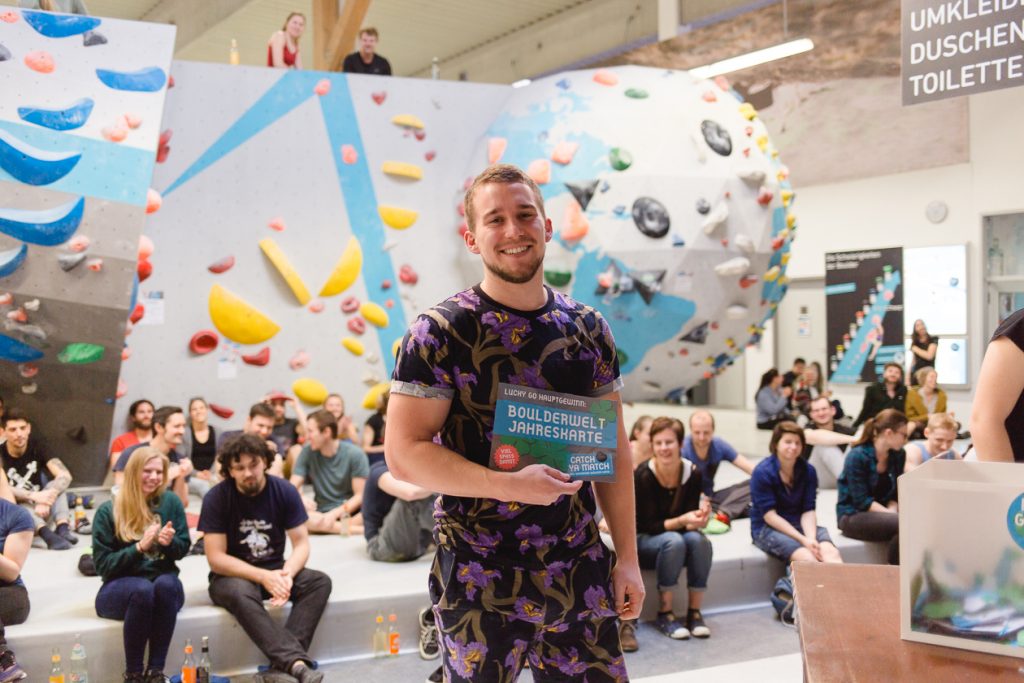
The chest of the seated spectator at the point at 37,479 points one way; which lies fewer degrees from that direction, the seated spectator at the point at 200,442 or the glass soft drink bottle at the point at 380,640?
the glass soft drink bottle

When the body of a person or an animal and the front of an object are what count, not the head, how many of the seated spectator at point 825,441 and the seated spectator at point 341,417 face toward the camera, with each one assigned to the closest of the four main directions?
2

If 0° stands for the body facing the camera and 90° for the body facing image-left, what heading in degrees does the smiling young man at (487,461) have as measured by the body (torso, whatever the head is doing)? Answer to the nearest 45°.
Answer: approximately 0°

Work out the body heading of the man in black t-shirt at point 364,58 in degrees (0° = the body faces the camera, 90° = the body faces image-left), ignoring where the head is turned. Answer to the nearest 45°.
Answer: approximately 0°

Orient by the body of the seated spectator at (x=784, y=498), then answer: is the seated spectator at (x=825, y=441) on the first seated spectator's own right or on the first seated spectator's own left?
on the first seated spectator's own left
